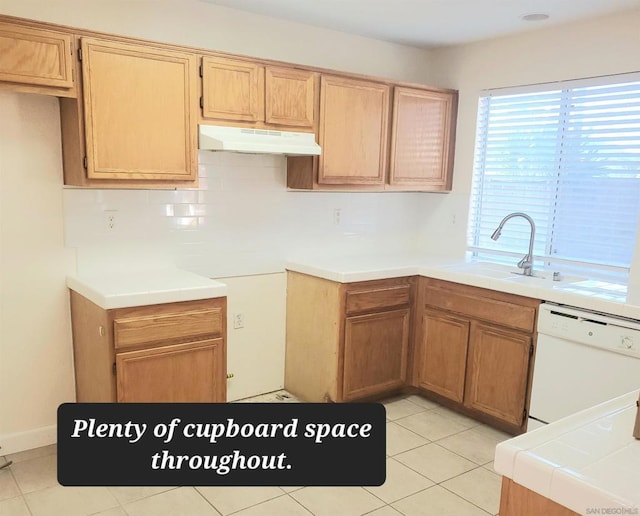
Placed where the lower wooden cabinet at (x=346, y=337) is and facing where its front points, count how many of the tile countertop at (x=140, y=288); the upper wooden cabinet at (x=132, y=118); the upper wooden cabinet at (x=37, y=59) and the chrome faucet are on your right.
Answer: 3

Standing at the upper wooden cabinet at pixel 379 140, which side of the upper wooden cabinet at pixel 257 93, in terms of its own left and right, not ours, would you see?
left

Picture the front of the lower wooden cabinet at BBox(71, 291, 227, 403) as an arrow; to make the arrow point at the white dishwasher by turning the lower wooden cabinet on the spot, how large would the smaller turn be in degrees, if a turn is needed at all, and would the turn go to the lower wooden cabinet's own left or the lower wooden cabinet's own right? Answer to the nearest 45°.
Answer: approximately 45° to the lower wooden cabinet's own left

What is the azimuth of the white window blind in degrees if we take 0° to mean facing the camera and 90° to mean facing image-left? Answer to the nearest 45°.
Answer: approximately 45°

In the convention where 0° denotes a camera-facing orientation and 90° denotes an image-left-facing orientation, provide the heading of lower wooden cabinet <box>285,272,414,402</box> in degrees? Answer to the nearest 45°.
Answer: approximately 315°

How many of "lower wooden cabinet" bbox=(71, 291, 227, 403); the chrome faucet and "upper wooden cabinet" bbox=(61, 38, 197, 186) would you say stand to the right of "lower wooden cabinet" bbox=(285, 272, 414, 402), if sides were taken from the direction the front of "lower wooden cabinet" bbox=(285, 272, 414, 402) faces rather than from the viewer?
2

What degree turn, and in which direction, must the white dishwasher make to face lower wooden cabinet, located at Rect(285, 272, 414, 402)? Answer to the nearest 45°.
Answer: approximately 45° to its right

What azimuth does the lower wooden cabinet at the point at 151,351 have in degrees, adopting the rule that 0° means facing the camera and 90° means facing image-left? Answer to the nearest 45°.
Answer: approximately 315°
